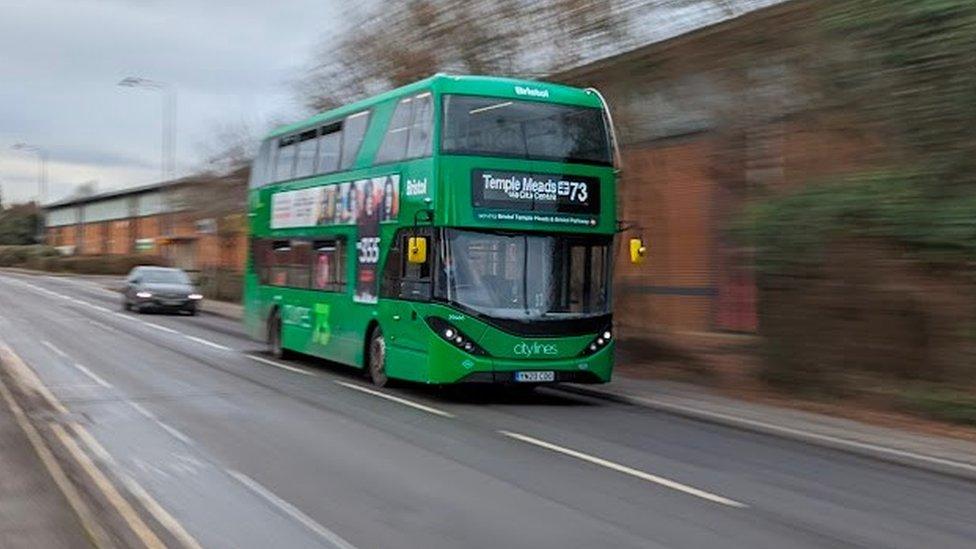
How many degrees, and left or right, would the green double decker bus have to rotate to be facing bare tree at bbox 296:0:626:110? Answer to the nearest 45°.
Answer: approximately 135° to its left

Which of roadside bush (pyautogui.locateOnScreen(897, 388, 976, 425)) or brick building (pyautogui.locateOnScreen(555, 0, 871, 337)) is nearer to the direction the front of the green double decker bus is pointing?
the roadside bush

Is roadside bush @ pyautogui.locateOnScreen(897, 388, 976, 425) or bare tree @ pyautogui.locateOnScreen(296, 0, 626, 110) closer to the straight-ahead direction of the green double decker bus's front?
the roadside bush

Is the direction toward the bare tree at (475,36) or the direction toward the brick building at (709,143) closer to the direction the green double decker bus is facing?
the brick building

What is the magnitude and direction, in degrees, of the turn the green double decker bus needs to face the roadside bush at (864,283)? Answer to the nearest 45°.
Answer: approximately 45° to its left

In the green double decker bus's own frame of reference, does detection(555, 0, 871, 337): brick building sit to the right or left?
on its left

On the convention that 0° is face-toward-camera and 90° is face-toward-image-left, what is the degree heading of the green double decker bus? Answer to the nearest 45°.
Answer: approximately 315°
